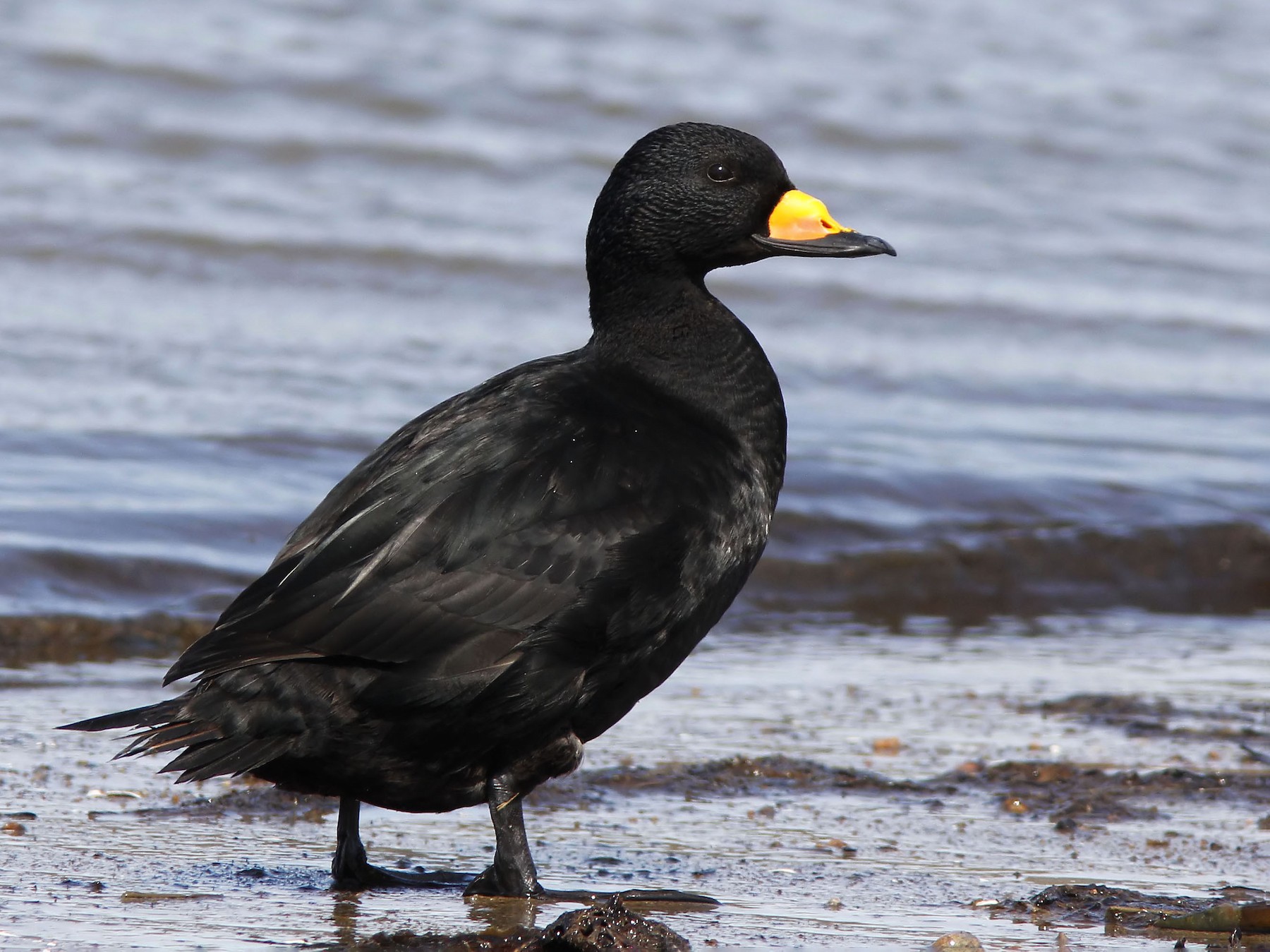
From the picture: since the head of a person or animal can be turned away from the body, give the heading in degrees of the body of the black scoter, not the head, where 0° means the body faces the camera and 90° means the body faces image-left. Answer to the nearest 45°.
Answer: approximately 270°
